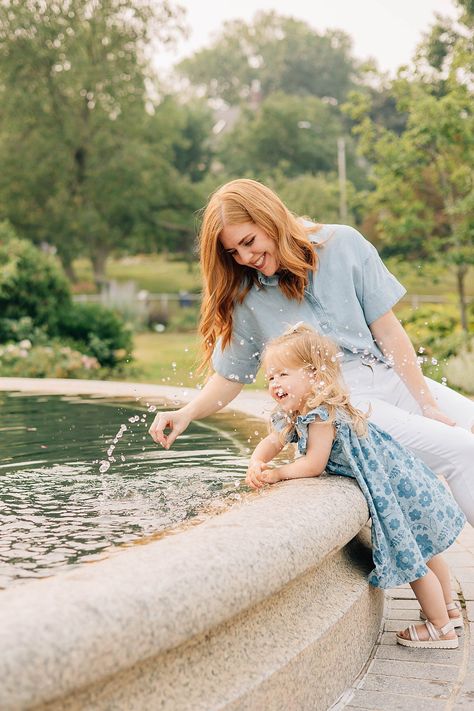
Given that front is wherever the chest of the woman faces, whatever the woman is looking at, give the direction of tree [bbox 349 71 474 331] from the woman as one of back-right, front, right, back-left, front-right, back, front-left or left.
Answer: back

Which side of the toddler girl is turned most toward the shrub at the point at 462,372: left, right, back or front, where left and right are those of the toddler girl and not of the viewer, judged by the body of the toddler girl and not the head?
right

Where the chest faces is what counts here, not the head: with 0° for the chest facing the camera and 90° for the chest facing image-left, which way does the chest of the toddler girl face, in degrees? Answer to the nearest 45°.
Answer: approximately 90°

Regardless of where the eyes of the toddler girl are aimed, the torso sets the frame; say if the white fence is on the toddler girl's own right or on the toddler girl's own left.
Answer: on the toddler girl's own right

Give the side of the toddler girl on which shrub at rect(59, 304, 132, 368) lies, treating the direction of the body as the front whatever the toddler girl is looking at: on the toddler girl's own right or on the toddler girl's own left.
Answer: on the toddler girl's own right

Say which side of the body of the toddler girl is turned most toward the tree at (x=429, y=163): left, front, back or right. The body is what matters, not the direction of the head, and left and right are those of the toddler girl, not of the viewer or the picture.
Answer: right

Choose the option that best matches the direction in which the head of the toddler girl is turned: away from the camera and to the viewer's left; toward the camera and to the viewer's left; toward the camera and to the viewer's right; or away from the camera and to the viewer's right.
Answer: toward the camera and to the viewer's left

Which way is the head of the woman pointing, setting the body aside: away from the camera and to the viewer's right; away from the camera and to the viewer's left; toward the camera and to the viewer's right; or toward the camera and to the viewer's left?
toward the camera and to the viewer's left
